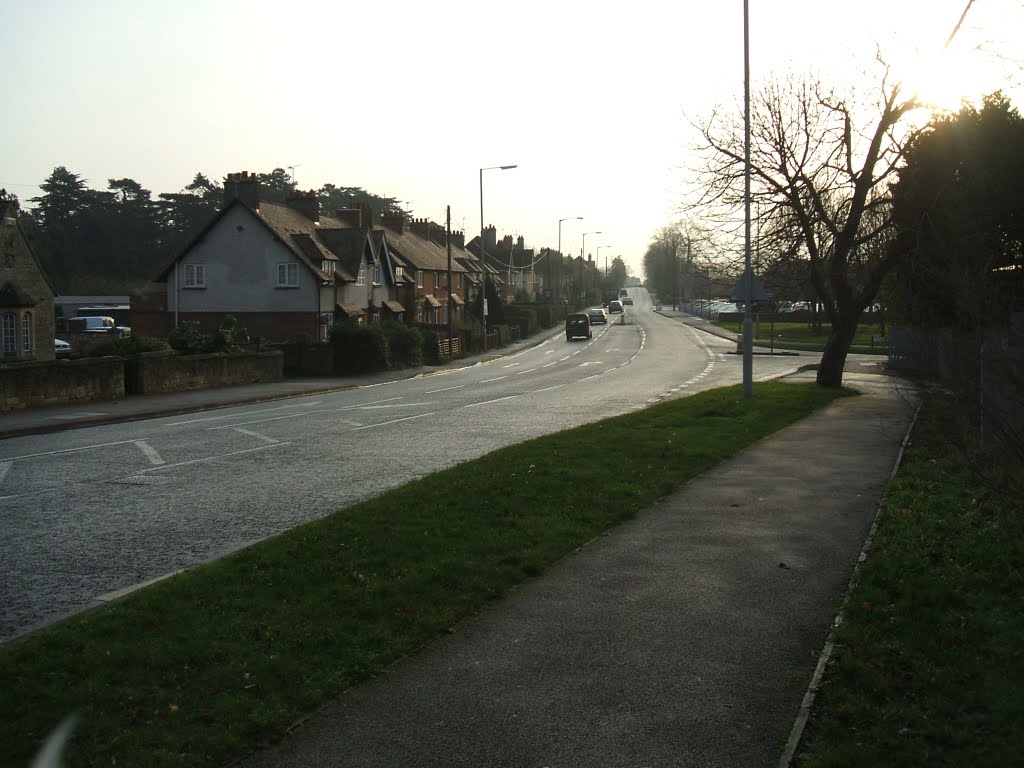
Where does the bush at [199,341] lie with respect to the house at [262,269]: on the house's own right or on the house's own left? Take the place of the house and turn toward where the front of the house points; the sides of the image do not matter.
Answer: on the house's own right

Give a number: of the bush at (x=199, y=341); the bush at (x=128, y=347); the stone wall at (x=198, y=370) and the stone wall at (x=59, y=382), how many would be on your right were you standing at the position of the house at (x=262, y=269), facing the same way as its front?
4

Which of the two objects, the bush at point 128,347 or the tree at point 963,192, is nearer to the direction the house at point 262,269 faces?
the tree

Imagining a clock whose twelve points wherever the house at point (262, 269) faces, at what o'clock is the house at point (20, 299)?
the house at point (20, 299) is roughly at 5 o'clock from the house at point (262, 269).

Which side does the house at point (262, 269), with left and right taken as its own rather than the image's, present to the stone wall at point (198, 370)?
right

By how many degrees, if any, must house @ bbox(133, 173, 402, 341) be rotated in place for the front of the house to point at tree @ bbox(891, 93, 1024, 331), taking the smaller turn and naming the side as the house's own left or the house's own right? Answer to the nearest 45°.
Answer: approximately 90° to the house's own right

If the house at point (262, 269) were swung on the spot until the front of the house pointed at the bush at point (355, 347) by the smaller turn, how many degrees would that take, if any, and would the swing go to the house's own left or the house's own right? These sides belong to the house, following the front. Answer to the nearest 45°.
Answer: approximately 90° to the house's own right

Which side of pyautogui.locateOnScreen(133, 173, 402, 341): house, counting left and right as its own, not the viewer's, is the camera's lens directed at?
right

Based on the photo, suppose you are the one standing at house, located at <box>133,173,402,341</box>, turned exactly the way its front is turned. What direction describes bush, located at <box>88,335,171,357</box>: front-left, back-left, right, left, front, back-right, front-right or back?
right

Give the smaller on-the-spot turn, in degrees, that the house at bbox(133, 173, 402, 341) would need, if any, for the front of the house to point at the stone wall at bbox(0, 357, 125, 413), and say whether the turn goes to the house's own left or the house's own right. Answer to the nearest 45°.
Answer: approximately 90° to the house's own right
